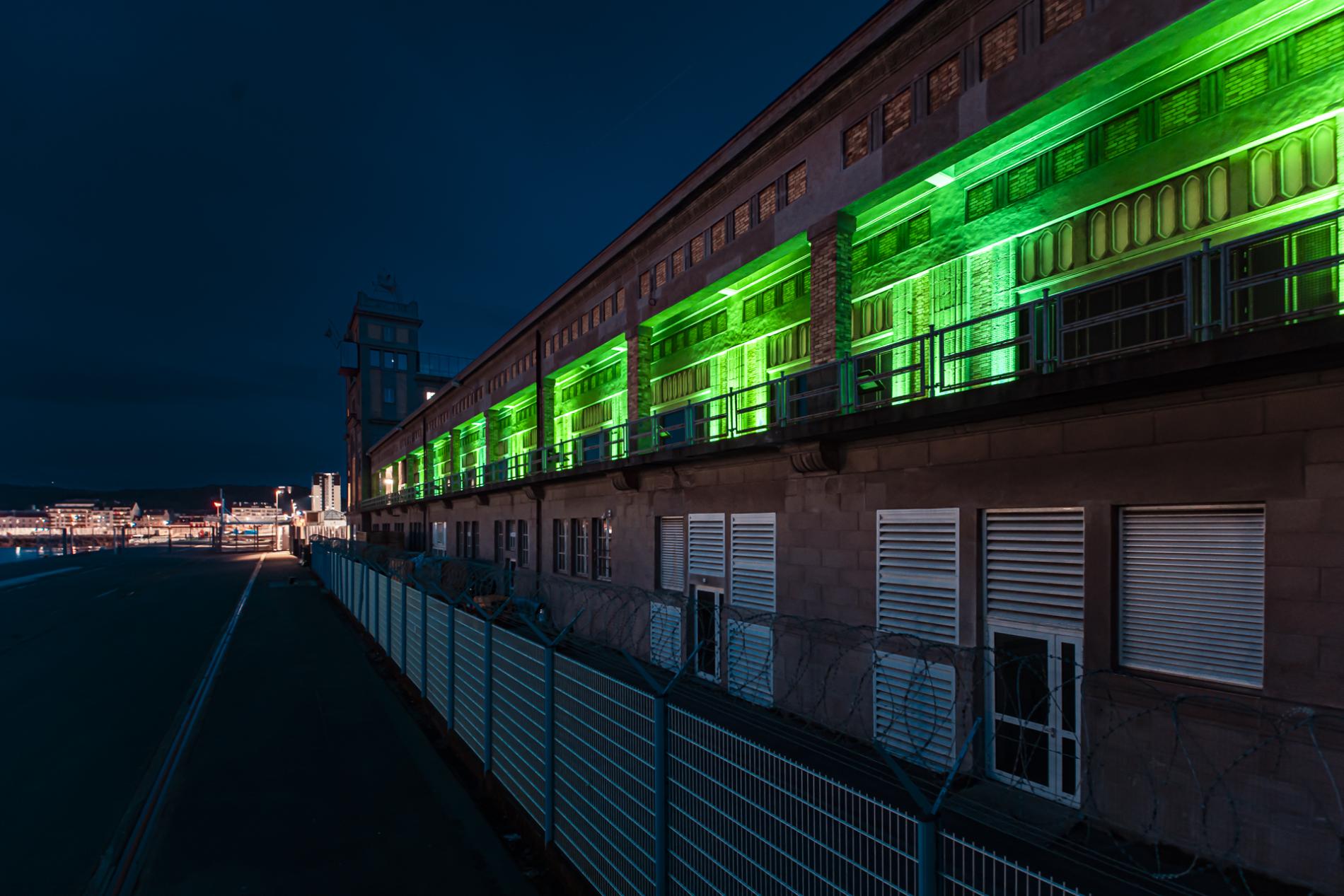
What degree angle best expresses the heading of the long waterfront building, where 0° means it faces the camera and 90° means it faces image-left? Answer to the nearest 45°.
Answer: approximately 45°
